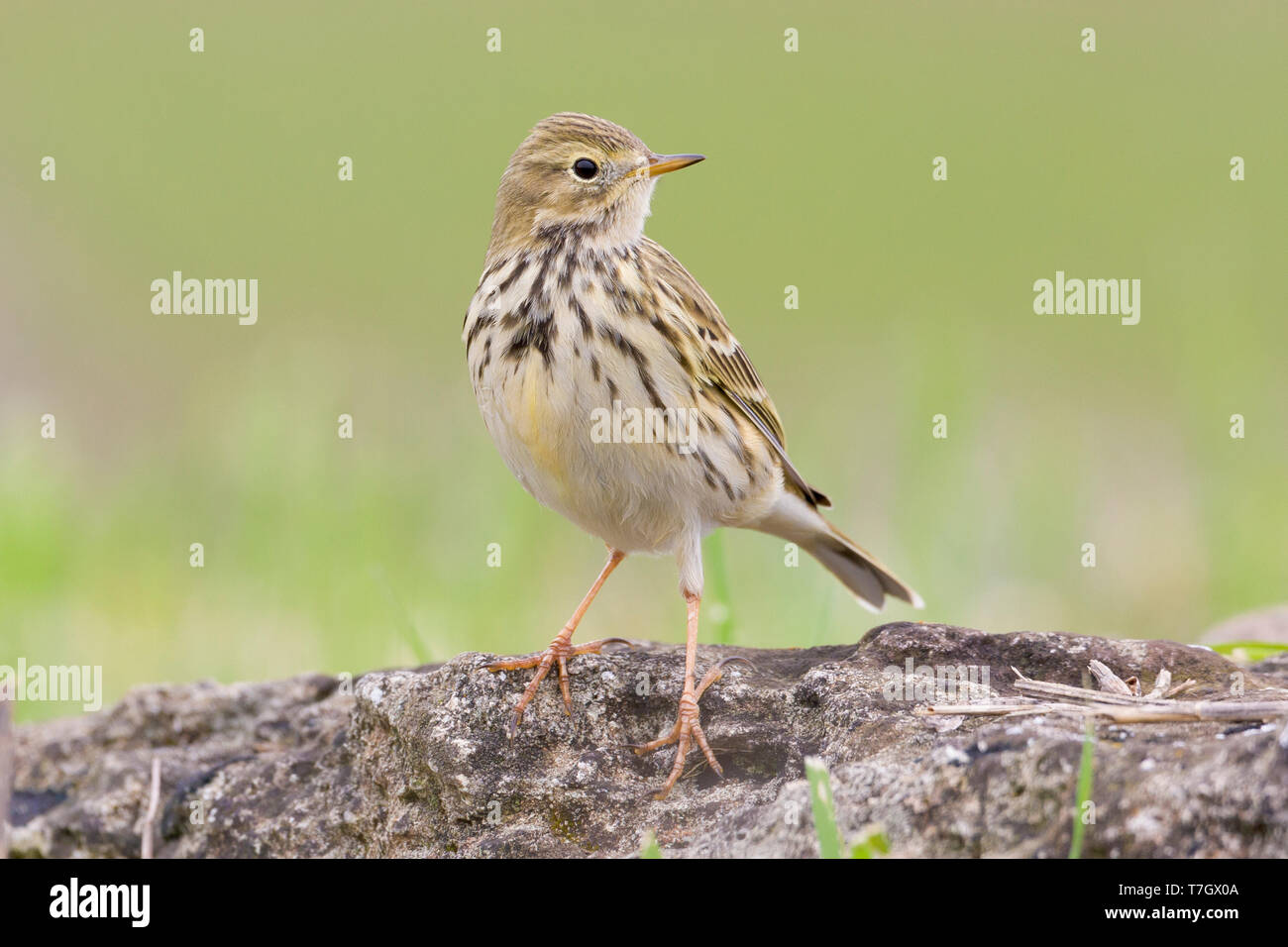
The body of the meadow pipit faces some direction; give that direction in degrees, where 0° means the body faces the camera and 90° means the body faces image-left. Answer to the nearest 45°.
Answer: approximately 45°

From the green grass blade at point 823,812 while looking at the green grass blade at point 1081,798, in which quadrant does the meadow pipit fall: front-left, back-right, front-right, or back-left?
back-left

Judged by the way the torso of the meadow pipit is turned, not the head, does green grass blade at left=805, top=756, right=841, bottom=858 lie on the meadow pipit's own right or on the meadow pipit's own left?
on the meadow pipit's own left
